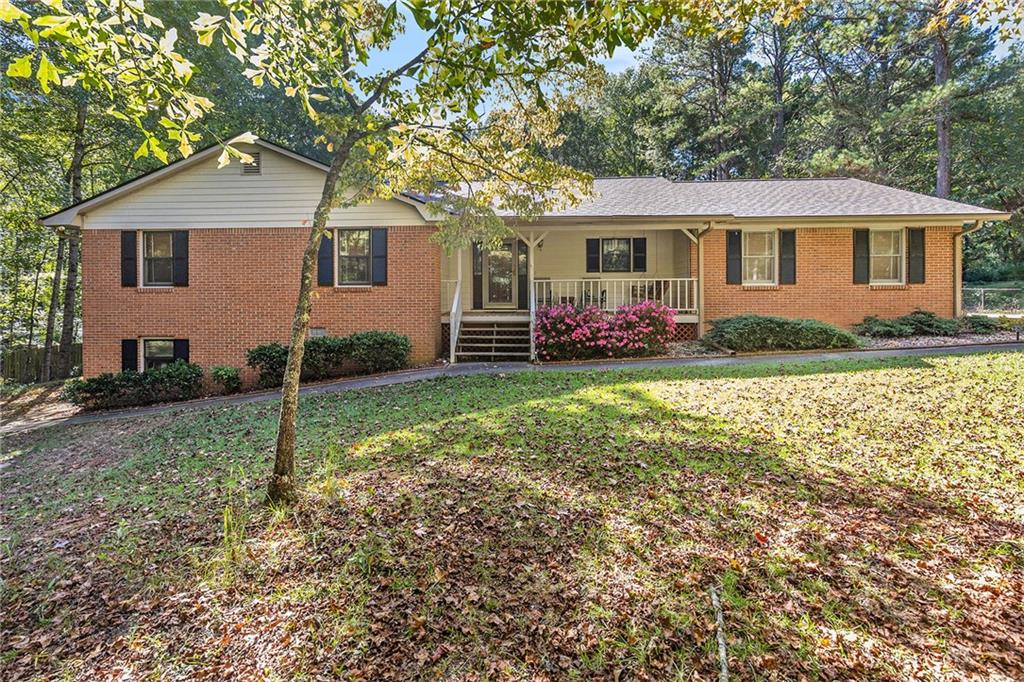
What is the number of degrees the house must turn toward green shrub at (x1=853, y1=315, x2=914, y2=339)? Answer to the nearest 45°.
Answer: approximately 90° to its left

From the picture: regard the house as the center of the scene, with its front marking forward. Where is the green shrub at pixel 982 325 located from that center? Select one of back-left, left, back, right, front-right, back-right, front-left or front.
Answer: left

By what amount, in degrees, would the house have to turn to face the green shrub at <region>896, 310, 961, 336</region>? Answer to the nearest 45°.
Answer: approximately 90° to its left

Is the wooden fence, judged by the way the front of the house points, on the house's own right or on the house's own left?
on the house's own right

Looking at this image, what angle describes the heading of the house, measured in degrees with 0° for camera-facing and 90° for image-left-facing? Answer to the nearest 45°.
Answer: approximately 0°

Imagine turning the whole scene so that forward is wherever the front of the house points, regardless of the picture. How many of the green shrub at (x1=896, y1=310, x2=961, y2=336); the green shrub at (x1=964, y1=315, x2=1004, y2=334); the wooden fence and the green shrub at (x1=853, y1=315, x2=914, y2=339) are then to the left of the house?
3
